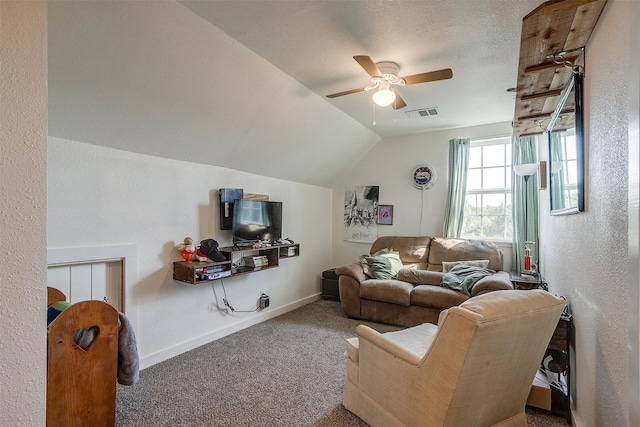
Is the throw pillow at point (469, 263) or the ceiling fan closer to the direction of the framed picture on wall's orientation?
the ceiling fan

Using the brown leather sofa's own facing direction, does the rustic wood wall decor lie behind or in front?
in front

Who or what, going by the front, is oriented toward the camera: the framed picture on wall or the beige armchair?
the framed picture on wall

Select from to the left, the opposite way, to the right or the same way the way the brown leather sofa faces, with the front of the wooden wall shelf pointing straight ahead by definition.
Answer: to the right

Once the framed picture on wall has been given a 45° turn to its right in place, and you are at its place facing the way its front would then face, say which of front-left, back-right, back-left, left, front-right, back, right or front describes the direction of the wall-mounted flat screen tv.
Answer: front

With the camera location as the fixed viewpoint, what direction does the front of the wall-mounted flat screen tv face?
facing the viewer and to the right of the viewer

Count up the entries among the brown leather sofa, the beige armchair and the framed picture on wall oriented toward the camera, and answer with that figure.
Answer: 2

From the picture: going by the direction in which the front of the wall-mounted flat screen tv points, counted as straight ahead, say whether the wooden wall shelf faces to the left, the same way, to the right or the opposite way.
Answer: the same way

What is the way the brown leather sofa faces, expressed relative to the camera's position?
facing the viewer

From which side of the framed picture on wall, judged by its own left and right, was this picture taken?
front

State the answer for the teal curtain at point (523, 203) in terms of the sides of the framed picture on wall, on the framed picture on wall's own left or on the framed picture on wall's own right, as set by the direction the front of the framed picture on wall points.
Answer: on the framed picture on wall's own left

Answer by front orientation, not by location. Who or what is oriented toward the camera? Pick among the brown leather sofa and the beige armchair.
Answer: the brown leather sofa

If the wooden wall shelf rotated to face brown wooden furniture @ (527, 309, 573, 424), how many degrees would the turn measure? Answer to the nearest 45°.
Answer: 0° — it already faces it

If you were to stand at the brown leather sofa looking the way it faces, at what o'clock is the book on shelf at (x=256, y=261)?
The book on shelf is roughly at 2 o'clock from the brown leather sofa.

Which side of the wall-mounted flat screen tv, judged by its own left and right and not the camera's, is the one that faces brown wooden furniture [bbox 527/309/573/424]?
front

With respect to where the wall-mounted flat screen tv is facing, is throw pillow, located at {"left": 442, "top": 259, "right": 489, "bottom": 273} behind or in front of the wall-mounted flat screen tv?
in front

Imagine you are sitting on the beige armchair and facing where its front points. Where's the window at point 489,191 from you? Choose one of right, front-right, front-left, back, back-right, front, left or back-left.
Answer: front-right

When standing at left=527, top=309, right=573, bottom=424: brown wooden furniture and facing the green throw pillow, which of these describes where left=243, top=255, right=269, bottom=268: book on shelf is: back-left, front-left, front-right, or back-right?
front-left

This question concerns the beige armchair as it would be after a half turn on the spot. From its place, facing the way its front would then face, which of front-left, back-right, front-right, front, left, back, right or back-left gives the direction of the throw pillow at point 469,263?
back-left

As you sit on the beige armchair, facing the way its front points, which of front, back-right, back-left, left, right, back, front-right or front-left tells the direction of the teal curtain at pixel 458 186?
front-right
